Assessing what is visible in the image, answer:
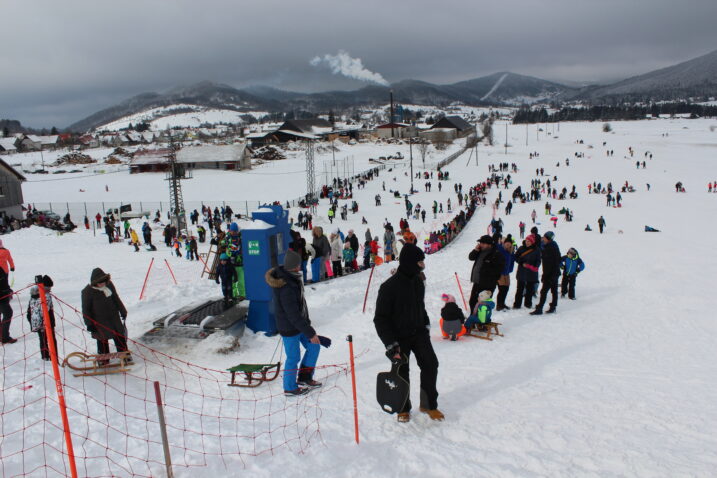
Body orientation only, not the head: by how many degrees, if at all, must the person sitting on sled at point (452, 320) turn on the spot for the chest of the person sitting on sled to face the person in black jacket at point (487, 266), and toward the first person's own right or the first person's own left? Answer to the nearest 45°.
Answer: approximately 45° to the first person's own right

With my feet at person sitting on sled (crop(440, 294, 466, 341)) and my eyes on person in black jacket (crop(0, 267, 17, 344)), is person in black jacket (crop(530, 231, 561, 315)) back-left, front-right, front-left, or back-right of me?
back-right

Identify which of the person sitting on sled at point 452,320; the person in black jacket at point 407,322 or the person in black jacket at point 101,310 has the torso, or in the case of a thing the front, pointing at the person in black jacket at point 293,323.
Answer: the person in black jacket at point 101,310

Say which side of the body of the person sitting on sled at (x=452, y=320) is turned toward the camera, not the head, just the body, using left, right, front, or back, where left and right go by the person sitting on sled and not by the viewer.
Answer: back

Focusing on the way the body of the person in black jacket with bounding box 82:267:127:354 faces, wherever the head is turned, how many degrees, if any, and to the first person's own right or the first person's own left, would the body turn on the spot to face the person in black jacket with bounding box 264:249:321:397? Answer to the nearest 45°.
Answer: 0° — they already face them
